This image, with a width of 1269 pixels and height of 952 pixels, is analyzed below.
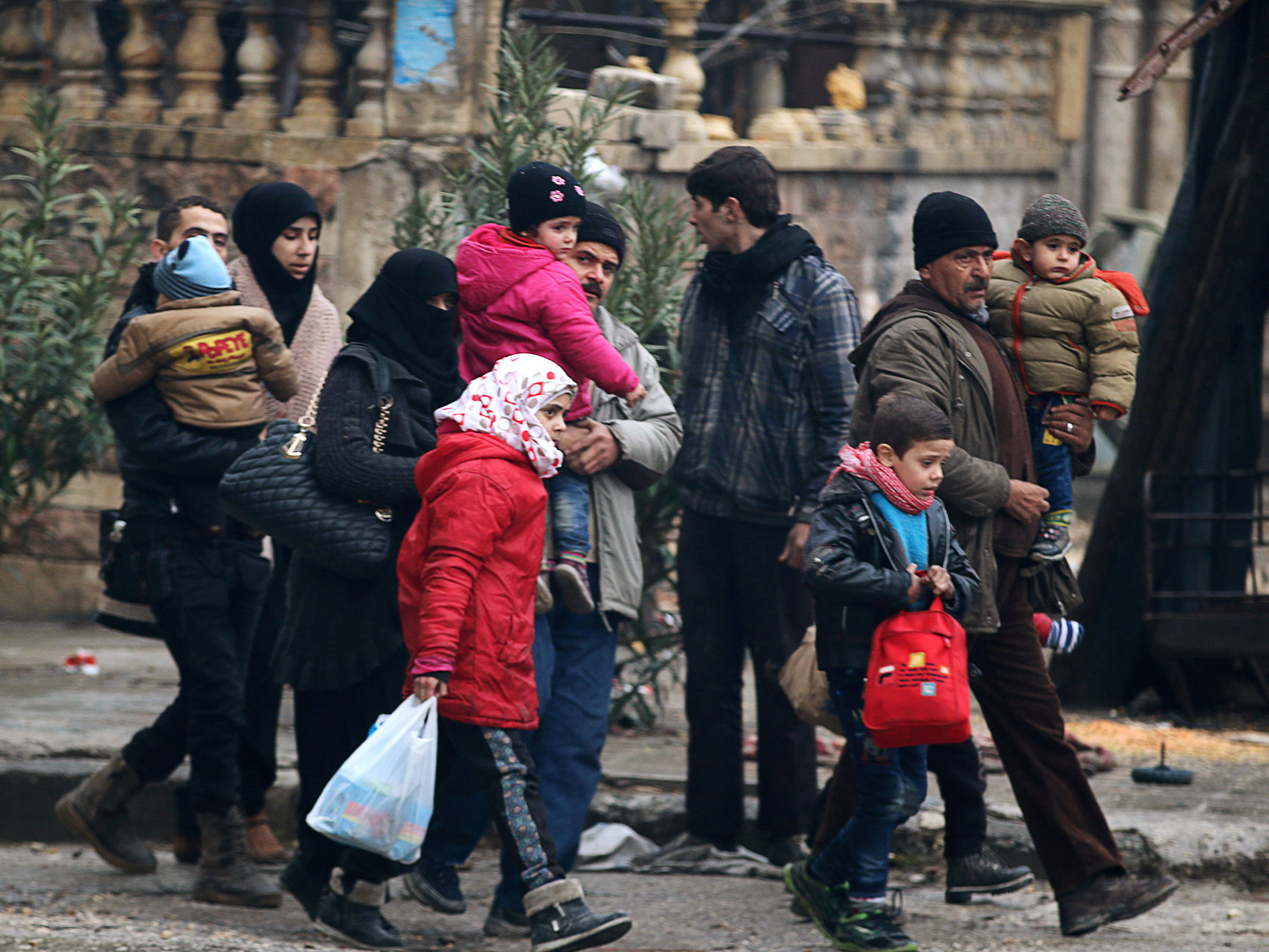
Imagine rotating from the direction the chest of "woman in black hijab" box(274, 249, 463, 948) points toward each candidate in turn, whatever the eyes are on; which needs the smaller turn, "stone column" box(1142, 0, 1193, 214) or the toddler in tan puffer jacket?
the toddler in tan puffer jacket

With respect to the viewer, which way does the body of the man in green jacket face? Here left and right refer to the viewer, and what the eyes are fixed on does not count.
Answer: facing to the right of the viewer

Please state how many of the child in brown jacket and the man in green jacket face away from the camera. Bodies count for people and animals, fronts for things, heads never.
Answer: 1

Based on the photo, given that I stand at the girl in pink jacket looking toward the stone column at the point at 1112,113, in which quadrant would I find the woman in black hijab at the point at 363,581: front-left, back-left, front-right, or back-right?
back-left

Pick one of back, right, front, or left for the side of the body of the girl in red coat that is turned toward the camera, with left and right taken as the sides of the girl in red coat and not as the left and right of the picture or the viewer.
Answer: right

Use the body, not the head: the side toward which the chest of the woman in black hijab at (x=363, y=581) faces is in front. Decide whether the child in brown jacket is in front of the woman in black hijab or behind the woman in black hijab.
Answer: behind

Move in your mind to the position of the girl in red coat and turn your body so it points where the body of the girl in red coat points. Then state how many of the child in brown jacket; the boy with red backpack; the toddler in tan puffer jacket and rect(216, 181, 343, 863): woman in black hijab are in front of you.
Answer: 2

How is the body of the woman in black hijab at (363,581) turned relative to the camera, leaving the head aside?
to the viewer's right

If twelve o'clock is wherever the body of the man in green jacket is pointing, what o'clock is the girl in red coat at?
The girl in red coat is roughly at 5 o'clock from the man in green jacket.

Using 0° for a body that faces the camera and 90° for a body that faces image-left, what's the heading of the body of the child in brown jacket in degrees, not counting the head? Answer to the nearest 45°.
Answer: approximately 180°

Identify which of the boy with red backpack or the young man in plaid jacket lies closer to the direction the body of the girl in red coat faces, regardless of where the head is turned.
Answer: the boy with red backpack
